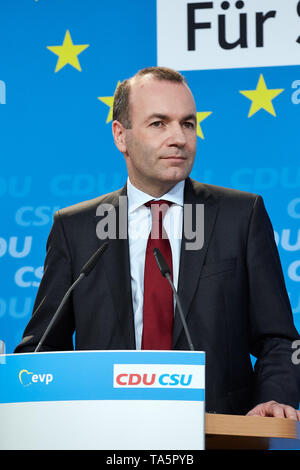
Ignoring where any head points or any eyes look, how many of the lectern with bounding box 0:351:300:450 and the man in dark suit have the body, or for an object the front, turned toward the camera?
2

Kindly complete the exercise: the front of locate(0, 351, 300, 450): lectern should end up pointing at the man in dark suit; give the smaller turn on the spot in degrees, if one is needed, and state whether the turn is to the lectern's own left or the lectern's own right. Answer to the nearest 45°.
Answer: approximately 180°

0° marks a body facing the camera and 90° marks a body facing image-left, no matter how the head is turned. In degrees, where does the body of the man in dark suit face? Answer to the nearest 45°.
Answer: approximately 0°
